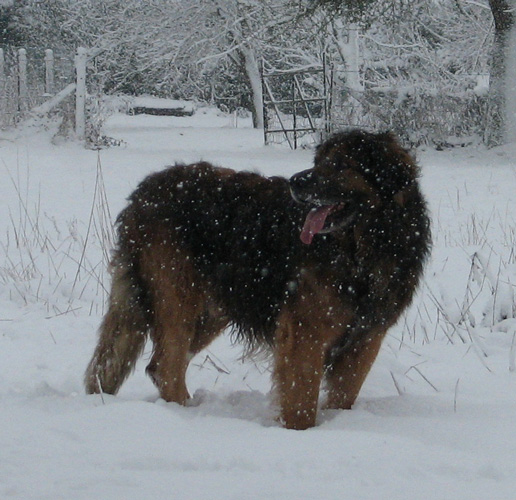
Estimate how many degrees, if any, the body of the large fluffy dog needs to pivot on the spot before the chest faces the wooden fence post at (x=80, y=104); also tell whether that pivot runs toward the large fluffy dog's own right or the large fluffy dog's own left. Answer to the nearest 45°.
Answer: approximately 135° to the large fluffy dog's own left

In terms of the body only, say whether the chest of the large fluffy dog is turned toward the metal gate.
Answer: no

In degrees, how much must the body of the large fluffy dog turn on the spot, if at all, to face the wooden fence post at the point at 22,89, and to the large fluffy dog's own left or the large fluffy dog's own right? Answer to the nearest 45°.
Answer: approximately 135° to the large fluffy dog's own left

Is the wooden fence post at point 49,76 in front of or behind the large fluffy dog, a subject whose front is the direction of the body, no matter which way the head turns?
behind

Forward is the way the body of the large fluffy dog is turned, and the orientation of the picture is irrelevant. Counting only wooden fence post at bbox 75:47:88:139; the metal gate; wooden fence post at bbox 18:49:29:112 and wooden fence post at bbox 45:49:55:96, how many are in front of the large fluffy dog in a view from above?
0

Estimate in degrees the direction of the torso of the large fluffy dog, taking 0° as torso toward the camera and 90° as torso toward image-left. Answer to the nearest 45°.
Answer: approximately 315°

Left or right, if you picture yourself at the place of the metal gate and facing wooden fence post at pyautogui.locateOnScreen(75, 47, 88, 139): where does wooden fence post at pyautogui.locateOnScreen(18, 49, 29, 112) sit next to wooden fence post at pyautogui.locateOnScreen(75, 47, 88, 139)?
right
